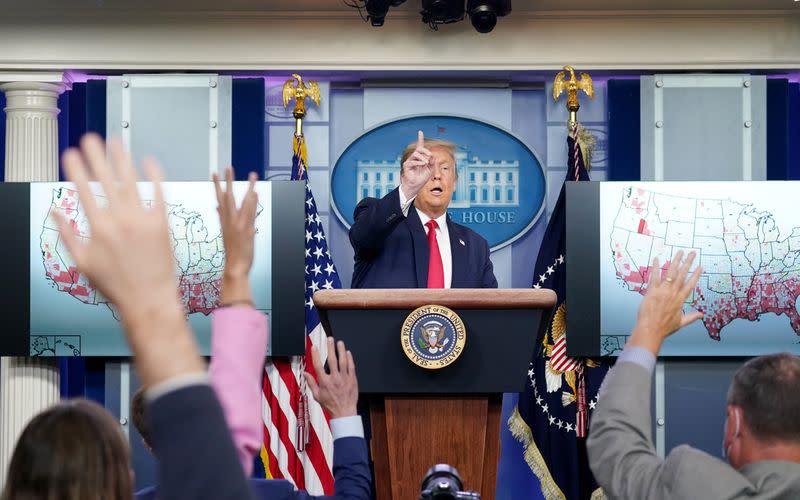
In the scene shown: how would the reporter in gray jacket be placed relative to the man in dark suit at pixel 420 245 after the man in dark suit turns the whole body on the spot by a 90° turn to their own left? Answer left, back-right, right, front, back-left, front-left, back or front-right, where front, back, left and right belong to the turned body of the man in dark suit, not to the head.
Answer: right

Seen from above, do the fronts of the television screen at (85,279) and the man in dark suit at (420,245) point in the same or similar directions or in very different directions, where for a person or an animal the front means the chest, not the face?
same or similar directions

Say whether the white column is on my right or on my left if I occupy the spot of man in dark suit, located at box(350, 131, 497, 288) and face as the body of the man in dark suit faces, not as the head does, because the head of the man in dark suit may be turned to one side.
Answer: on my right

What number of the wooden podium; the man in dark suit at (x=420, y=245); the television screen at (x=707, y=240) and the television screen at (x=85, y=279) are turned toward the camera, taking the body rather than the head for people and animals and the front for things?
4

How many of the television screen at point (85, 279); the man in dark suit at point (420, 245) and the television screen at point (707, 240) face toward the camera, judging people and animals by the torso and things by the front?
3

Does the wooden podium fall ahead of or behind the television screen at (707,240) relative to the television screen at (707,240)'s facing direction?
ahead

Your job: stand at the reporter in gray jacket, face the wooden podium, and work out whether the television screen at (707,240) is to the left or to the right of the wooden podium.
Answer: right

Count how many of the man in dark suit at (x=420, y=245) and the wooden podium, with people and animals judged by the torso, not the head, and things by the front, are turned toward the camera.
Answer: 2

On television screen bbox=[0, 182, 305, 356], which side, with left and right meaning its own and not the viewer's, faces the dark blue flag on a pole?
left

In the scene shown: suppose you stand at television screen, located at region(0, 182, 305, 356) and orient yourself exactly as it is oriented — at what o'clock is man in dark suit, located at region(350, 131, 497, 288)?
The man in dark suit is roughly at 10 o'clock from the television screen.

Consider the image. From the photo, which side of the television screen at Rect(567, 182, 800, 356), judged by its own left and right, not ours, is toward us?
front

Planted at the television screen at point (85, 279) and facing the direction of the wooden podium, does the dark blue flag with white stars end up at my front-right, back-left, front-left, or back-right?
front-left

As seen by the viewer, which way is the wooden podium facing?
toward the camera

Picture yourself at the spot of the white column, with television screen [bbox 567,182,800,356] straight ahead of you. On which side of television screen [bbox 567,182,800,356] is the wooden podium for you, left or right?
right

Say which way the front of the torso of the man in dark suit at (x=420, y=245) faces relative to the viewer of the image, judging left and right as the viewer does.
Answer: facing the viewer

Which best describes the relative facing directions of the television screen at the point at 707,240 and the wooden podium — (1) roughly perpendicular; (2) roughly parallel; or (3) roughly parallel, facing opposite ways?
roughly parallel

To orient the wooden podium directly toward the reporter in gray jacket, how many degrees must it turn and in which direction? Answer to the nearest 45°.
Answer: approximately 45° to its left
